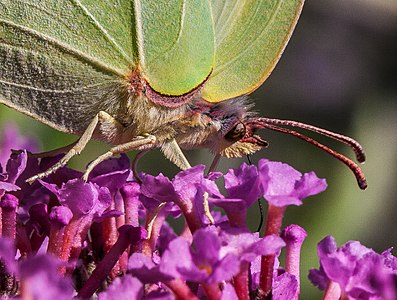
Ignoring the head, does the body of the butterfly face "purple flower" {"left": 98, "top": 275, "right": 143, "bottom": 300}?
no

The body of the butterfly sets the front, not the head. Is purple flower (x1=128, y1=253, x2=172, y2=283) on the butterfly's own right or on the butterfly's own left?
on the butterfly's own right

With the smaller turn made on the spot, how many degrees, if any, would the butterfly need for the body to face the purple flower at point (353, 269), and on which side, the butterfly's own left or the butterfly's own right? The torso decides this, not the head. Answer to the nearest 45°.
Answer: approximately 45° to the butterfly's own right

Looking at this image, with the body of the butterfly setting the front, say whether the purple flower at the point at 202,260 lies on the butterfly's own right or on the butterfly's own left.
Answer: on the butterfly's own right

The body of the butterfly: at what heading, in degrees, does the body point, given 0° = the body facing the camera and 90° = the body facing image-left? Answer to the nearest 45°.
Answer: approximately 270°
